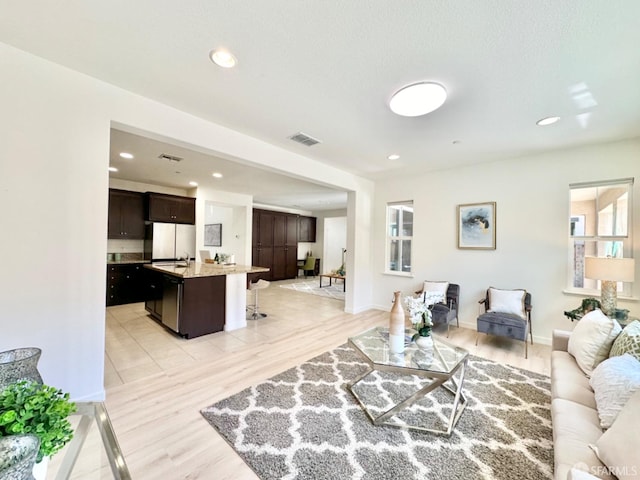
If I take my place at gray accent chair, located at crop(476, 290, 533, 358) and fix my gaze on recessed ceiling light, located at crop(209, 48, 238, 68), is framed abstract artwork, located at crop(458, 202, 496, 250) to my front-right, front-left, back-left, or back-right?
back-right

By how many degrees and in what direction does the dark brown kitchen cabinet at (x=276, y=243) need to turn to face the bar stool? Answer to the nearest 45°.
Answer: approximately 45° to its right

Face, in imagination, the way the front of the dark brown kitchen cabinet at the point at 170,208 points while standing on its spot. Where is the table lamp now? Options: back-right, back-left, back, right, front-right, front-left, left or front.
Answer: front-left

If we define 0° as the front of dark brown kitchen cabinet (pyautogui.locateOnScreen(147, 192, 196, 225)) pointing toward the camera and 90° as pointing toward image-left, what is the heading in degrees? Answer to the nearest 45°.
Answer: approximately 0°

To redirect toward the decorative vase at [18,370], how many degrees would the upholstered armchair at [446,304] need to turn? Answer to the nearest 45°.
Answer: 0° — it already faces it

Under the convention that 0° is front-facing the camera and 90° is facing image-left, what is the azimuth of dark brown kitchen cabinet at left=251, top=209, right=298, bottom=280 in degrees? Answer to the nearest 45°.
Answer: approximately 315°
